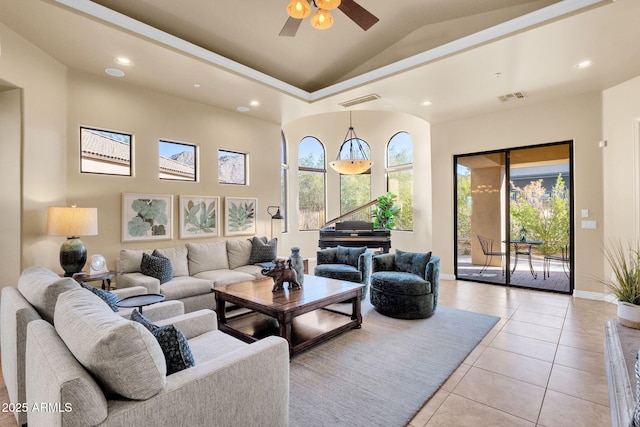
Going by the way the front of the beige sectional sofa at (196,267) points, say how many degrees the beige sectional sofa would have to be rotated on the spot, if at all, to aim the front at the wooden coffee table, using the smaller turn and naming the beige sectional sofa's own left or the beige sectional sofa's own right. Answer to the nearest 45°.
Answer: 0° — it already faces it

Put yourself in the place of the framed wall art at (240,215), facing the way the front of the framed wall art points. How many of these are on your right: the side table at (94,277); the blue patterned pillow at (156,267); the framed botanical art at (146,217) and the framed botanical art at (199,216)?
4

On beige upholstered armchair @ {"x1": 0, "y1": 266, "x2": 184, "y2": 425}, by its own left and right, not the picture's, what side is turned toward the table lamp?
left

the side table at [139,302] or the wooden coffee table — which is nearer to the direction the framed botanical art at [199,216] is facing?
the wooden coffee table

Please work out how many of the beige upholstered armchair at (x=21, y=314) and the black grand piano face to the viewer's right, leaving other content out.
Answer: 1

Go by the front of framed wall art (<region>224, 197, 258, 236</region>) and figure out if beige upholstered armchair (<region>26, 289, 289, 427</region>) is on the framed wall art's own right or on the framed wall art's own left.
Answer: on the framed wall art's own right

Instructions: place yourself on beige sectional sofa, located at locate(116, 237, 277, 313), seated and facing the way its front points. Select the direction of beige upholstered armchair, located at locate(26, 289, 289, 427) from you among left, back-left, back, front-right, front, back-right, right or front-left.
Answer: front-right

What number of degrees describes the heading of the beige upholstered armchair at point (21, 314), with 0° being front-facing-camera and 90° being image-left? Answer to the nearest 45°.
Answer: approximately 270°

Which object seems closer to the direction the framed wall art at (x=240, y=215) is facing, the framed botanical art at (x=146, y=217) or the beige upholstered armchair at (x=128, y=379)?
the beige upholstered armchair

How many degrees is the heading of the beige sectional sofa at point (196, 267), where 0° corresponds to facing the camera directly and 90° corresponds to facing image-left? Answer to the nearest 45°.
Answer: approximately 315°

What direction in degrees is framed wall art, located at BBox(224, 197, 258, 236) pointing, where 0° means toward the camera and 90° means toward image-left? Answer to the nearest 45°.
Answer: approximately 315°

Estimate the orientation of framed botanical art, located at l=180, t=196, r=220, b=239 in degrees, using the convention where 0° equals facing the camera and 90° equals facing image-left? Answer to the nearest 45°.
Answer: approximately 315°

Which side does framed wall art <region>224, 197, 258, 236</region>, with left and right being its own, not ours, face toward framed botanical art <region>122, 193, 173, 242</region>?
right

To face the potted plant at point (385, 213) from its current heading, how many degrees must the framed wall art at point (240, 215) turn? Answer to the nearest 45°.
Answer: approximately 45° to its left
